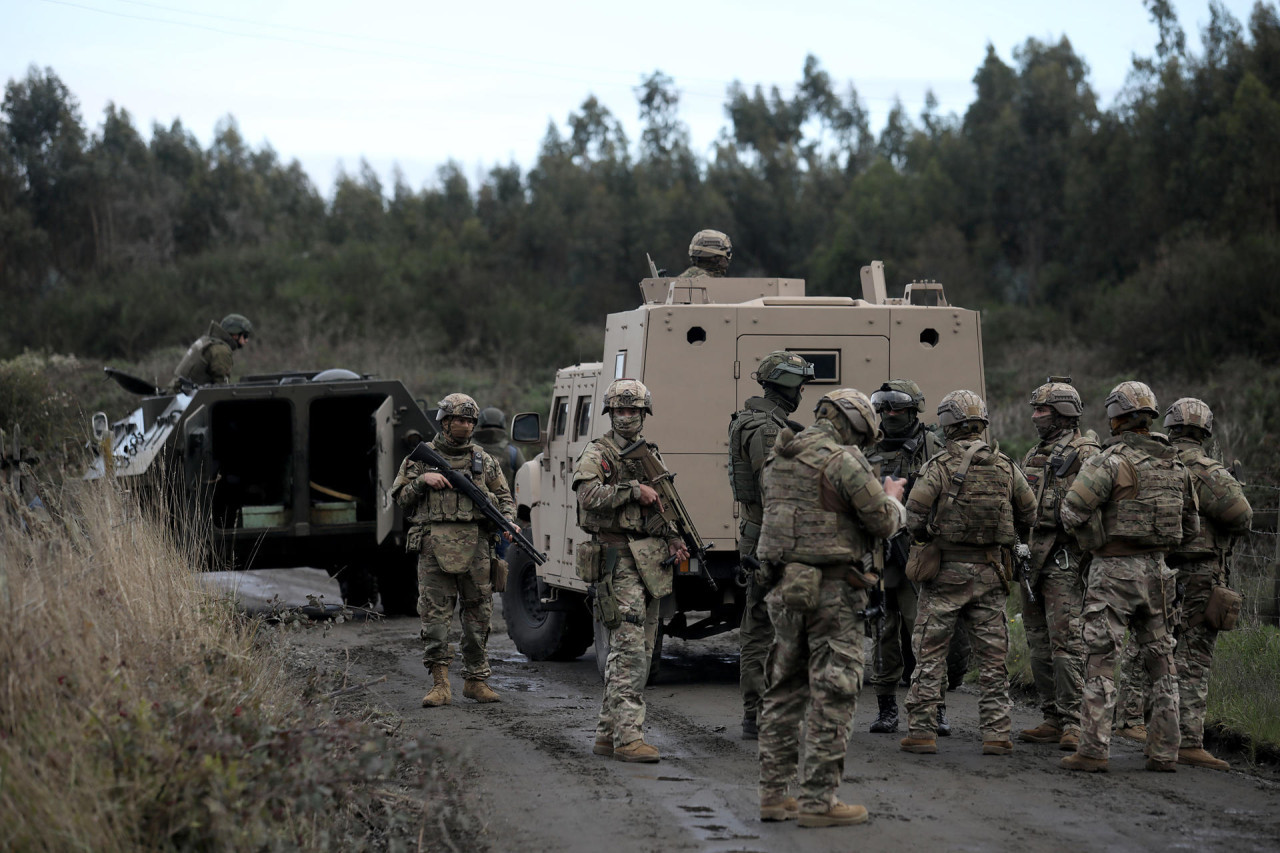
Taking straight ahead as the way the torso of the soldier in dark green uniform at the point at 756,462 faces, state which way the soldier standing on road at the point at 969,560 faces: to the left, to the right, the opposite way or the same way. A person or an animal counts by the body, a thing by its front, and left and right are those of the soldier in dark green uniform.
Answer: to the left

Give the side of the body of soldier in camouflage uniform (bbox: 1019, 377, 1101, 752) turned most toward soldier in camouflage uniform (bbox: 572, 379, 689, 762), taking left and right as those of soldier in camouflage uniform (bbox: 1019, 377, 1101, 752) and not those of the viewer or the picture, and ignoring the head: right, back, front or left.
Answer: front

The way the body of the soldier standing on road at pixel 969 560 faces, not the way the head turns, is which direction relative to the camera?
away from the camera

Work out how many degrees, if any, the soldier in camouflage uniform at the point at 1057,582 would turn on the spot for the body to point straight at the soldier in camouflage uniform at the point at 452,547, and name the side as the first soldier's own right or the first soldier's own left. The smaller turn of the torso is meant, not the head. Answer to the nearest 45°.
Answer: approximately 45° to the first soldier's own right

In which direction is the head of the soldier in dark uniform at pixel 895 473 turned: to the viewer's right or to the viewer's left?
to the viewer's left

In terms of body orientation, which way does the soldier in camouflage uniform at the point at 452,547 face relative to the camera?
toward the camera

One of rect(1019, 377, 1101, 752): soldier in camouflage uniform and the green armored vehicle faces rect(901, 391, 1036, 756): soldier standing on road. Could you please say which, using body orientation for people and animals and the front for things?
the soldier in camouflage uniform

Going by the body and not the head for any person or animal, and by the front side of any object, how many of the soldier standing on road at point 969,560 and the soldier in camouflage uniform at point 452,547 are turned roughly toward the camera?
1

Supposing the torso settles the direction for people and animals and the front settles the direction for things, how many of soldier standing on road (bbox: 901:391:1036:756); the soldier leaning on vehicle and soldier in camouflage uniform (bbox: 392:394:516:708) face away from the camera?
1

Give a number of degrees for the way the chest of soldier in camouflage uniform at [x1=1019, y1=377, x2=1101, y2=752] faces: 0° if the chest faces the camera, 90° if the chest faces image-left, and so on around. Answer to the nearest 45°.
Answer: approximately 45°

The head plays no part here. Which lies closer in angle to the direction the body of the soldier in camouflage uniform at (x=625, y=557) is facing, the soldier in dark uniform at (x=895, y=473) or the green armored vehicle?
the soldier in dark uniform

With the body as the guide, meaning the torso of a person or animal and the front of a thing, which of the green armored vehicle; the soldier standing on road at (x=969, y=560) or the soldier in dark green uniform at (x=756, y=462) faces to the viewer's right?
the soldier in dark green uniform

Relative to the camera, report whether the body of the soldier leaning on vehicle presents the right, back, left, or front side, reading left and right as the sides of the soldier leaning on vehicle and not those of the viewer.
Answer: right
